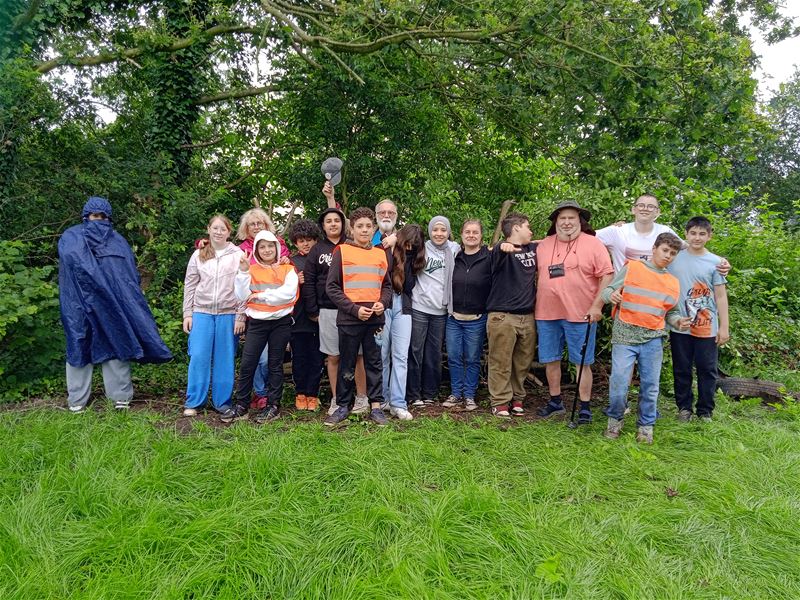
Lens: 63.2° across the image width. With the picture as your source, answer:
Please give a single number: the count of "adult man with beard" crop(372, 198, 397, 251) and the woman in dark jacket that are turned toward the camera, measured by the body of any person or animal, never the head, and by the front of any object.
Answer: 2

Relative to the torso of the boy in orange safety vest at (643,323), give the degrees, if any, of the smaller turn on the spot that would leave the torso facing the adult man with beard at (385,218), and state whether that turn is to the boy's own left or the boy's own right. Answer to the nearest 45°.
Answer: approximately 90° to the boy's own right

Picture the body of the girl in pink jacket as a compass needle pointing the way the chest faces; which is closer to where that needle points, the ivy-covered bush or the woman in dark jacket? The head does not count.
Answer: the woman in dark jacket

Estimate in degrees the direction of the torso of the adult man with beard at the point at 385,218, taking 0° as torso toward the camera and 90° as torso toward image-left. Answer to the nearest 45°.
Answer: approximately 0°

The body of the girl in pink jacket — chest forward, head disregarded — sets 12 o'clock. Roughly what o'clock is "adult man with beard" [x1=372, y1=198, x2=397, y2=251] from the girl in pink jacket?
The adult man with beard is roughly at 9 o'clock from the girl in pink jacket.
